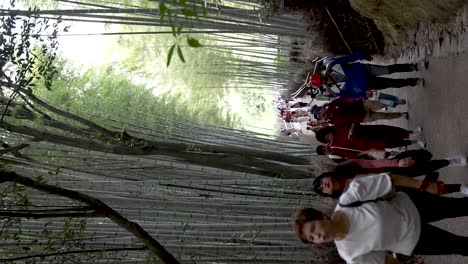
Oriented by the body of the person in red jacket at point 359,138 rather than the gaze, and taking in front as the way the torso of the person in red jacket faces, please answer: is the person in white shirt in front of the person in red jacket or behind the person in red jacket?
in front

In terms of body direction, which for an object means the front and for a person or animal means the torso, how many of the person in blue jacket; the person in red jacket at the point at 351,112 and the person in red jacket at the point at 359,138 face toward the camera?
3

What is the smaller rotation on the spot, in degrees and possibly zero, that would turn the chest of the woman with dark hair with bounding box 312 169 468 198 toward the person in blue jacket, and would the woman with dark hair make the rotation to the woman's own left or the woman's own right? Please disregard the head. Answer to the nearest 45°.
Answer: approximately 180°

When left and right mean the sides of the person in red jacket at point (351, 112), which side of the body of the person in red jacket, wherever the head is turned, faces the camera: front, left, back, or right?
front

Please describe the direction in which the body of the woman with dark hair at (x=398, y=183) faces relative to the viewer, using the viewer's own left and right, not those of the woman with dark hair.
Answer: facing the viewer

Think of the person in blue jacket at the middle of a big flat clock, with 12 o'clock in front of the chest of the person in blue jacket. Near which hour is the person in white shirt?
The person in white shirt is roughly at 12 o'clock from the person in blue jacket.

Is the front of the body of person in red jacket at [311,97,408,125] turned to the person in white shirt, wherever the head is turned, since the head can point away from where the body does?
yes

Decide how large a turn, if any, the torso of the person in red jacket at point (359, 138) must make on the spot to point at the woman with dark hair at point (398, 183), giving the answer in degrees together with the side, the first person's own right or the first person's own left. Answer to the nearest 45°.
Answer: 0° — they already face them
